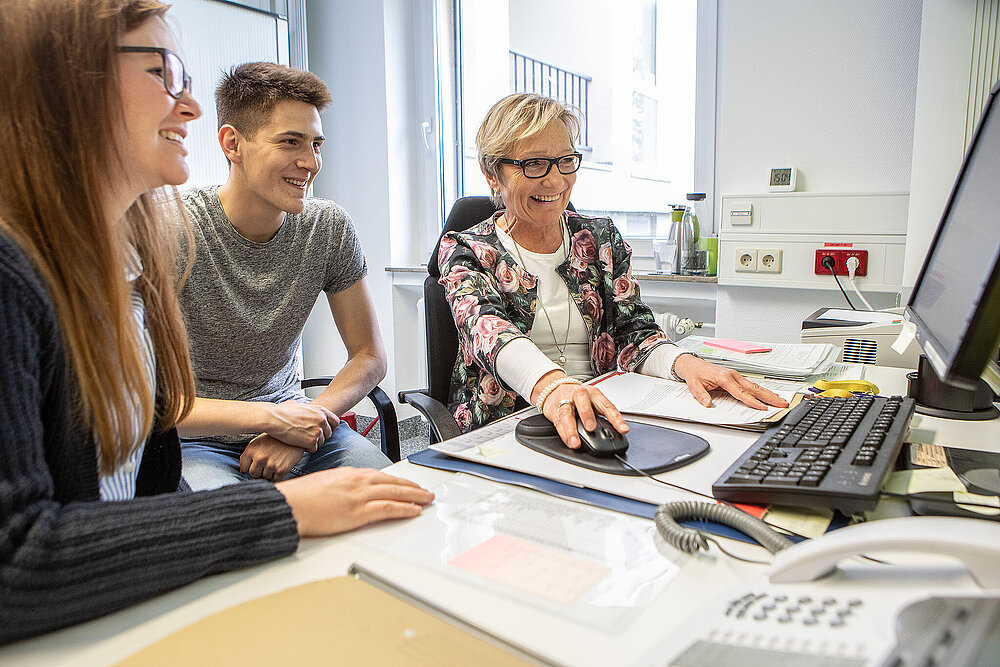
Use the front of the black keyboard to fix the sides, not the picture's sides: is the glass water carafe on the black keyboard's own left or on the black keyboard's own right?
on the black keyboard's own right

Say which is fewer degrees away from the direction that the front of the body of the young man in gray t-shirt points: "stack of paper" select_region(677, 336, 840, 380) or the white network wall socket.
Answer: the stack of paper

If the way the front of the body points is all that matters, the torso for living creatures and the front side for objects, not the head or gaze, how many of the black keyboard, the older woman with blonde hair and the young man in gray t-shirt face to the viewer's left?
1

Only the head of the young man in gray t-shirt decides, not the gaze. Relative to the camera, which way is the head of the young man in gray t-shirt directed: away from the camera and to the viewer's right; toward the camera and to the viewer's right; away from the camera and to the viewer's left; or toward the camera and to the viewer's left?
toward the camera and to the viewer's right

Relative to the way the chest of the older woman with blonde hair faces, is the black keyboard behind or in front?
in front

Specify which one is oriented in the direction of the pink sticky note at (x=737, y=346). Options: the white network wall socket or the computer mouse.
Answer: the white network wall socket

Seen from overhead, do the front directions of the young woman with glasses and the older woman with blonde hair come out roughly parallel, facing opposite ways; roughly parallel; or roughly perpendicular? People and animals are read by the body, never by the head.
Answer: roughly perpendicular

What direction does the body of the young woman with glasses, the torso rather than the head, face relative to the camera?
to the viewer's right

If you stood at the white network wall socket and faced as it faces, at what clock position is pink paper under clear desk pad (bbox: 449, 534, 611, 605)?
The pink paper under clear desk pad is roughly at 12 o'clock from the white network wall socket.

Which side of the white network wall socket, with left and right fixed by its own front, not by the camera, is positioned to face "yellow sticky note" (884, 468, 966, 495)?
front

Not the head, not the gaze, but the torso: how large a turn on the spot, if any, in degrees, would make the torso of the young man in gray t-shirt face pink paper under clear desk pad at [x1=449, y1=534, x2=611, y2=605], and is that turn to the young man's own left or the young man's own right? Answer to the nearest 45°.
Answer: approximately 45° to the young man's own right
